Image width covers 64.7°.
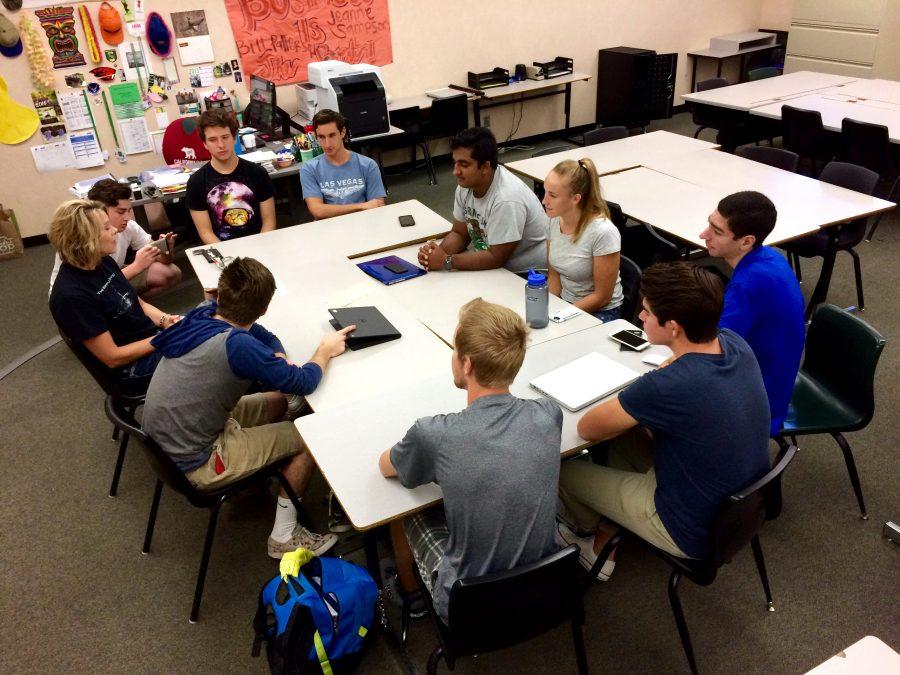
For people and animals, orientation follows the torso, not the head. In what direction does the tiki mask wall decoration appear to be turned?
toward the camera

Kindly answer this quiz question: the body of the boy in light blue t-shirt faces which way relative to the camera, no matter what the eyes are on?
toward the camera

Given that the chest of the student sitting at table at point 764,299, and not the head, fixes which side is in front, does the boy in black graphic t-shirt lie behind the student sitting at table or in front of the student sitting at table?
in front

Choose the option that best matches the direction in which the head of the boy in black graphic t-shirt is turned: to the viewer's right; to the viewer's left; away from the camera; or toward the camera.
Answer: toward the camera

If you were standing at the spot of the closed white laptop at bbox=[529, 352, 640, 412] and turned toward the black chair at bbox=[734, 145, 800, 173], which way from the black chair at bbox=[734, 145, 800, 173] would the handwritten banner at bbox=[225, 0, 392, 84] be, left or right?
left

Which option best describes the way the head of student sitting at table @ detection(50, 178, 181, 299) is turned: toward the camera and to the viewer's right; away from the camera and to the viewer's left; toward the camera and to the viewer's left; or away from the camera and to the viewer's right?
toward the camera and to the viewer's right

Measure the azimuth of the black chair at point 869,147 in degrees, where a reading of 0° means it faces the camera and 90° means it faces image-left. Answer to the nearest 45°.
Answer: approximately 225°

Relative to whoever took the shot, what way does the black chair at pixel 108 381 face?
facing to the right of the viewer

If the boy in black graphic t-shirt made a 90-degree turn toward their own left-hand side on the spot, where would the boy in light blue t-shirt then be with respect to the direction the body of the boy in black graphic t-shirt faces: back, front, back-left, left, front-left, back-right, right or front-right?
front

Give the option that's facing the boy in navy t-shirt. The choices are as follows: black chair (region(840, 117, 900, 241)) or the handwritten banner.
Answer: the handwritten banner

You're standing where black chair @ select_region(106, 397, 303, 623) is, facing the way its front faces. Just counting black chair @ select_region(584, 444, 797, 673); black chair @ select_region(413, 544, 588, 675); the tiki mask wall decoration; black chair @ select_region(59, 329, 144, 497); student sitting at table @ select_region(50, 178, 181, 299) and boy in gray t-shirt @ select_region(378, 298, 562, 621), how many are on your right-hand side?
3

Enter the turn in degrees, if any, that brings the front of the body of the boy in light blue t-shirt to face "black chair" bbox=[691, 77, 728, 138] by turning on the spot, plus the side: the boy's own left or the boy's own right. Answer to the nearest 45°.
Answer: approximately 135° to the boy's own left

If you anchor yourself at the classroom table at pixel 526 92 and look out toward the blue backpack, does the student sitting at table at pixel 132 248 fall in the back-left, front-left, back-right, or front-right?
front-right

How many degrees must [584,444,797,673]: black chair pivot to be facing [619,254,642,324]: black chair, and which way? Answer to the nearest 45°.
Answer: approximately 45° to its right

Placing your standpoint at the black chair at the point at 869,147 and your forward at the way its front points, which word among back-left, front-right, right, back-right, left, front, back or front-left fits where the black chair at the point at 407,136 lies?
back-left

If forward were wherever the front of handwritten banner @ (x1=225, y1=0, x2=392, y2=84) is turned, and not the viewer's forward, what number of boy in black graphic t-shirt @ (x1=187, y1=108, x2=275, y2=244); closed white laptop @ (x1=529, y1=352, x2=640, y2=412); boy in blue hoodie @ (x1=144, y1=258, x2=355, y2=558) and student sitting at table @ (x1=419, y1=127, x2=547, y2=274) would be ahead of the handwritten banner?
4

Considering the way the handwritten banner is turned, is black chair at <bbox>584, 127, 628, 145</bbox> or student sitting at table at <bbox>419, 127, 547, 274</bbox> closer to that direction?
the student sitting at table

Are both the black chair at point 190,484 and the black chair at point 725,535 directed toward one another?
no

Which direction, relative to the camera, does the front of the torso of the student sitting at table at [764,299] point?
to the viewer's left

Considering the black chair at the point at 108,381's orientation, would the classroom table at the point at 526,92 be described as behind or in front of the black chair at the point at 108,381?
in front

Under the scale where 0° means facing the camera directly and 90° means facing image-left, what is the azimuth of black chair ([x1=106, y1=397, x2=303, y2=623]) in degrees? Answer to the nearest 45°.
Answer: approximately 225°

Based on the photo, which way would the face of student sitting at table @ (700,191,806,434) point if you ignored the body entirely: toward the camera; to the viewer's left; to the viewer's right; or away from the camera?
to the viewer's left

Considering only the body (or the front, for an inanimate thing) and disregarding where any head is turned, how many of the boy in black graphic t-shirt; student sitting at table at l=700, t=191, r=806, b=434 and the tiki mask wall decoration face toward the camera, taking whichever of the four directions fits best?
2

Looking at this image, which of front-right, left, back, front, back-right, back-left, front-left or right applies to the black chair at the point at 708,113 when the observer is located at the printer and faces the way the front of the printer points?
front-left
